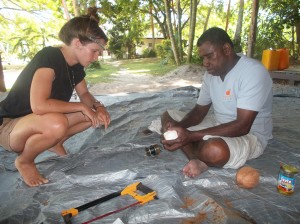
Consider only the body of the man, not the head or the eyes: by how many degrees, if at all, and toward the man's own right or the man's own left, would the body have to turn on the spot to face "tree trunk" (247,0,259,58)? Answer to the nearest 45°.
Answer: approximately 135° to the man's own right

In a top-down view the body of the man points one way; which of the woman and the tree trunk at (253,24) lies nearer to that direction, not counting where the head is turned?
the woman

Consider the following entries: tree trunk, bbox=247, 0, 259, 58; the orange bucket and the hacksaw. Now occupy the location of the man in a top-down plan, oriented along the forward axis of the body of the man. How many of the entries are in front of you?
1

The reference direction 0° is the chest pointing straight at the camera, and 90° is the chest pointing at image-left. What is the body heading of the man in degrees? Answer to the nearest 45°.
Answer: approximately 45°

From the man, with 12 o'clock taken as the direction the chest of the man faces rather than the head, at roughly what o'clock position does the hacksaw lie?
The hacksaw is roughly at 12 o'clock from the man.

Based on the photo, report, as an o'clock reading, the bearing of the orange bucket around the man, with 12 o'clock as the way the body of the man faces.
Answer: The orange bucket is roughly at 5 o'clock from the man.

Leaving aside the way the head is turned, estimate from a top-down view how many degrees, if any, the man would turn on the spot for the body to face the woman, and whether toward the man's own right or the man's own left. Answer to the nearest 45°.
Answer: approximately 45° to the man's own right
